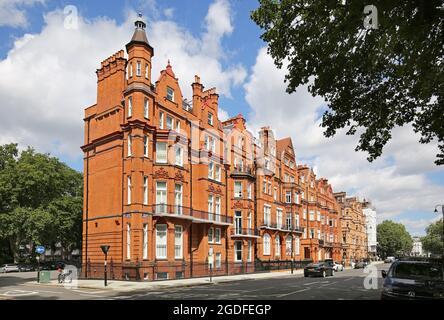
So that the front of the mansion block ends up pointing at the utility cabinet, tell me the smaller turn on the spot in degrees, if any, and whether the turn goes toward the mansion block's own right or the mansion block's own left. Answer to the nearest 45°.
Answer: approximately 90° to the mansion block's own right

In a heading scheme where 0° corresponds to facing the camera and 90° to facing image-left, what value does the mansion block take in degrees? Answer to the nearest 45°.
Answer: approximately 315°

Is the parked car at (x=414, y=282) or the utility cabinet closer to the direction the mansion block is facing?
the parked car
